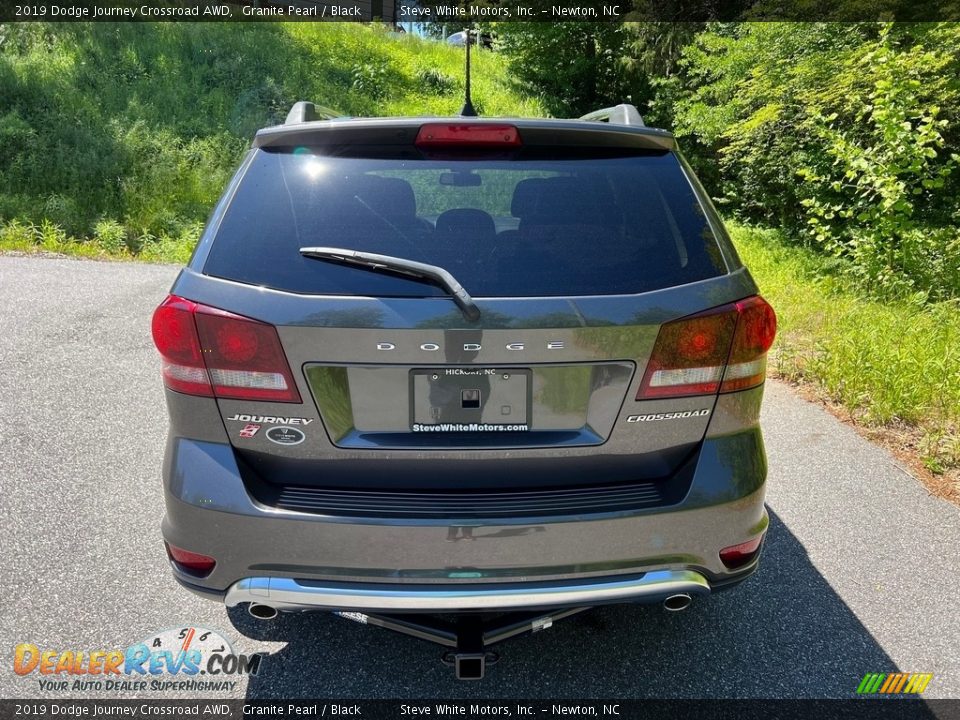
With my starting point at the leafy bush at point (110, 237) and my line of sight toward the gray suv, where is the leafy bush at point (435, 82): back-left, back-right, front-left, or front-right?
back-left

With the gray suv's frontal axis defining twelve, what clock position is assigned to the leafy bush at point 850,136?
The leafy bush is roughly at 1 o'clock from the gray suv.

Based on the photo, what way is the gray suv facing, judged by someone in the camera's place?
facing away from the viewer

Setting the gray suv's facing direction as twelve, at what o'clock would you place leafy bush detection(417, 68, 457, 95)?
The leafy bush is roughly at 12 o'clock from the gray suv.

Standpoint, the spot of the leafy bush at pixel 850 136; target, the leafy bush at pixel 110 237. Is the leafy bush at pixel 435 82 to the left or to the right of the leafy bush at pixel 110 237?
right

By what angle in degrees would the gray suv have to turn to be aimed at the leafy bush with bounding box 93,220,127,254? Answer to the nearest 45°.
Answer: approximately 45° to its left
